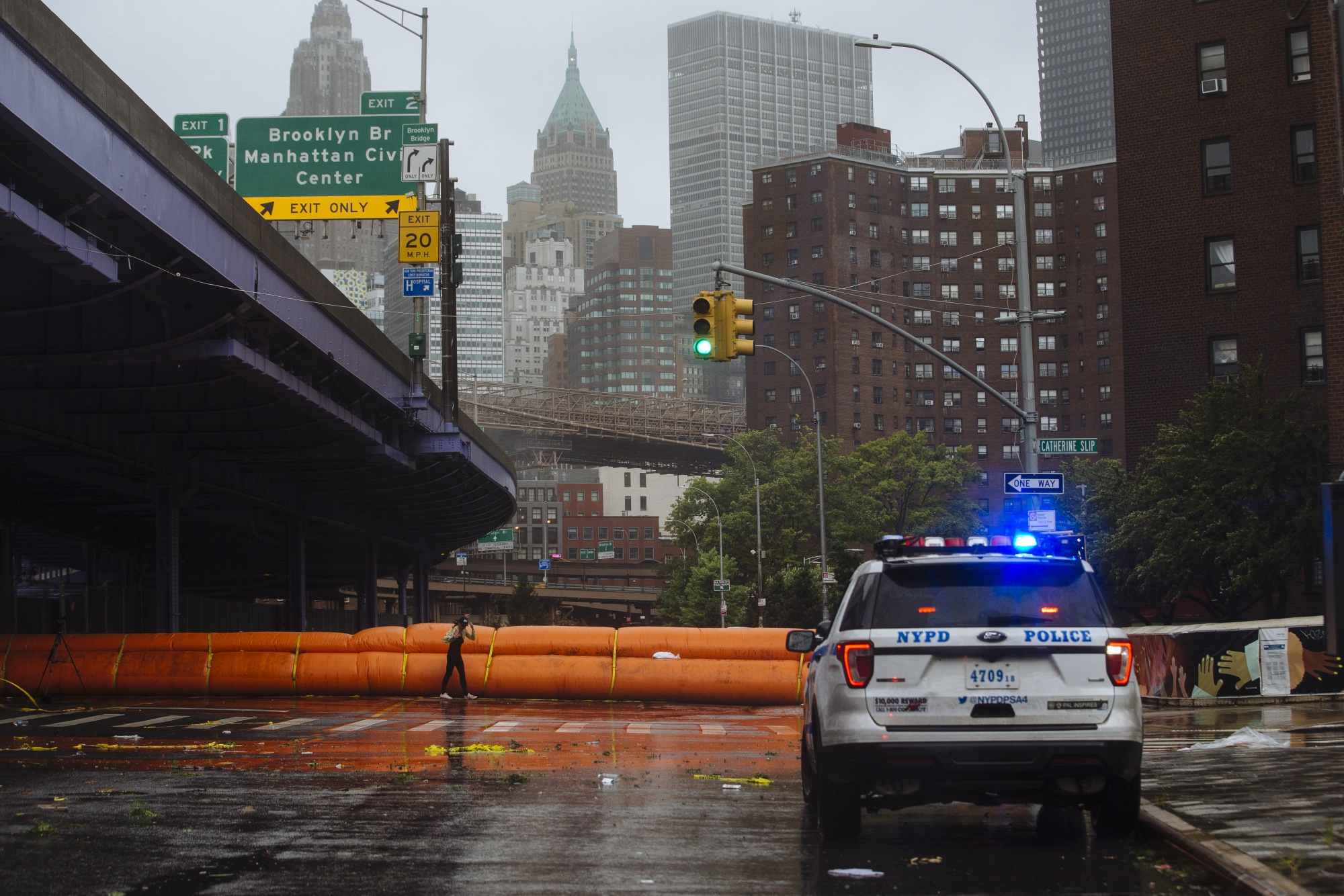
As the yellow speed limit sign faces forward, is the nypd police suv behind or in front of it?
in front

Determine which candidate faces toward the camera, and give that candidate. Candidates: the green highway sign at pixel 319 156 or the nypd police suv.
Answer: the green highway sign

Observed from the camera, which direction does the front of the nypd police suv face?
facing away from the viewer

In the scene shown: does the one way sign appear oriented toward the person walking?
no

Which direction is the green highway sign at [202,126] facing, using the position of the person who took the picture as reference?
facing the viewer

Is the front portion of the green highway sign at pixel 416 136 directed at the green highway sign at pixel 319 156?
no

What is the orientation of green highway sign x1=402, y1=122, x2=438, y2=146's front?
toward the camera

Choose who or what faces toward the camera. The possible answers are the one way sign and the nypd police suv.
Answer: the one way sign

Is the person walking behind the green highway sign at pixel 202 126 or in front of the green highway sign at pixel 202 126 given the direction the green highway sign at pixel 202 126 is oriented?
in front

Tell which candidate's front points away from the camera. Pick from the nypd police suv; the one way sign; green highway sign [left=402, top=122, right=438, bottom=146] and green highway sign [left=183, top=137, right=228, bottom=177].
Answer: the nypd police suv

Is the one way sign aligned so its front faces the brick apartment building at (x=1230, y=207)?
no

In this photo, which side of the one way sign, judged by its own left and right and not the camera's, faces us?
front

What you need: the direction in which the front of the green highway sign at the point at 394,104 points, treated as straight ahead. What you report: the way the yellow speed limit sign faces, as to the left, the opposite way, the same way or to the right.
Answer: the same way

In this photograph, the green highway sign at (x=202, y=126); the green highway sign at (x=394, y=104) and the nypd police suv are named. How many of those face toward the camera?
2
